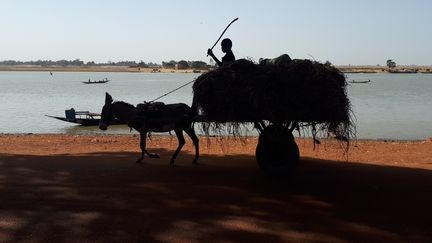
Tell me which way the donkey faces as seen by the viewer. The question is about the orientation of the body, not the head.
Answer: to the viewer's left
